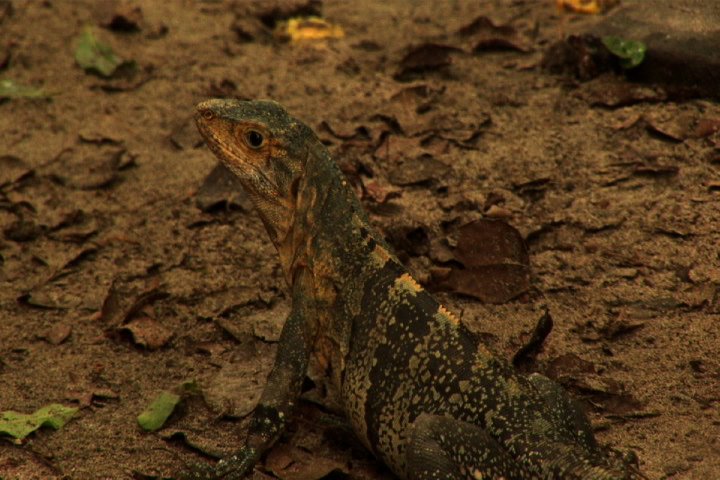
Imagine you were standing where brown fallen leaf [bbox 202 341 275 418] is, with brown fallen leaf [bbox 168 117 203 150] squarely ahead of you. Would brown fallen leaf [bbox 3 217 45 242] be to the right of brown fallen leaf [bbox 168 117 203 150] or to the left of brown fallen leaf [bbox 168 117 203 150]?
left

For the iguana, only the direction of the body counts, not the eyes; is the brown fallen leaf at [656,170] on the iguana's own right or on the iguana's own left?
on the iguana's own right

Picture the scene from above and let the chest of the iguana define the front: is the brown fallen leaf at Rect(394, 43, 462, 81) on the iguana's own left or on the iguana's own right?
on the iguana's own right

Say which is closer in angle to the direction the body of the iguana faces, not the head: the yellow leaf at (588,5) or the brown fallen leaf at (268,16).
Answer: the brown fallen leaf

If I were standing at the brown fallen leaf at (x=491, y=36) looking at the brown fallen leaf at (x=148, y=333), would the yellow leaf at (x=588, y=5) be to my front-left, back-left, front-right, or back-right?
back-left

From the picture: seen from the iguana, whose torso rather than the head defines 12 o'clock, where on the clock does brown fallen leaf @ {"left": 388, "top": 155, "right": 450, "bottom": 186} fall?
The brown fallen leaf is roughly at 3 o'clock from the iguana.

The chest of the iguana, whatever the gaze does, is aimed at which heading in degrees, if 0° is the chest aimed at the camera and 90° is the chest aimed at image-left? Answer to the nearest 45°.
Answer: approximately 90°
